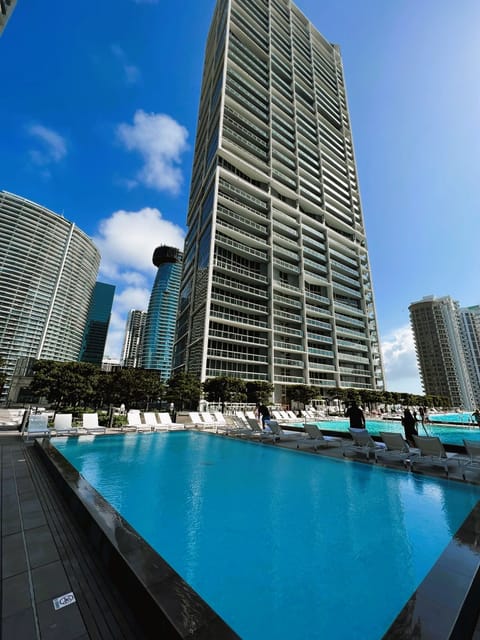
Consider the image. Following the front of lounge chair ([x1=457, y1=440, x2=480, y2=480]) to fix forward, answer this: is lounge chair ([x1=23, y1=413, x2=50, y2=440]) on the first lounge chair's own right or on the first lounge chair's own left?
on the first lounge chair's own right

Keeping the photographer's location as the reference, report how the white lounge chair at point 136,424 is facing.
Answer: facing the viewer and to the right of the viewer

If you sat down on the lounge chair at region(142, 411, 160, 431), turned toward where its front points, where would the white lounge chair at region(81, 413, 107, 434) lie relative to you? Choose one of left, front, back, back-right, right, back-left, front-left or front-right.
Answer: right

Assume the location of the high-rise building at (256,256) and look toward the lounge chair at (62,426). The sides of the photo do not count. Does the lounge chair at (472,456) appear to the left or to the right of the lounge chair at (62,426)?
left

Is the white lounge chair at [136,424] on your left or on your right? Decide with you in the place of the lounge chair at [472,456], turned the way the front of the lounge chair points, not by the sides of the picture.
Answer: on your right

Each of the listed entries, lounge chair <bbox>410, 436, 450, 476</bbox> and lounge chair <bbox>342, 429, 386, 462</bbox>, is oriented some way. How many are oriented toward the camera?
0

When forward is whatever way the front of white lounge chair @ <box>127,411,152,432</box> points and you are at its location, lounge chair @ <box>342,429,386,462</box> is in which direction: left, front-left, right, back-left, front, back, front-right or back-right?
front

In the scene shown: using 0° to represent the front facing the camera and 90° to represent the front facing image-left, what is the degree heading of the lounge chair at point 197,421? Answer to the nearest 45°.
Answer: approximately 315°
